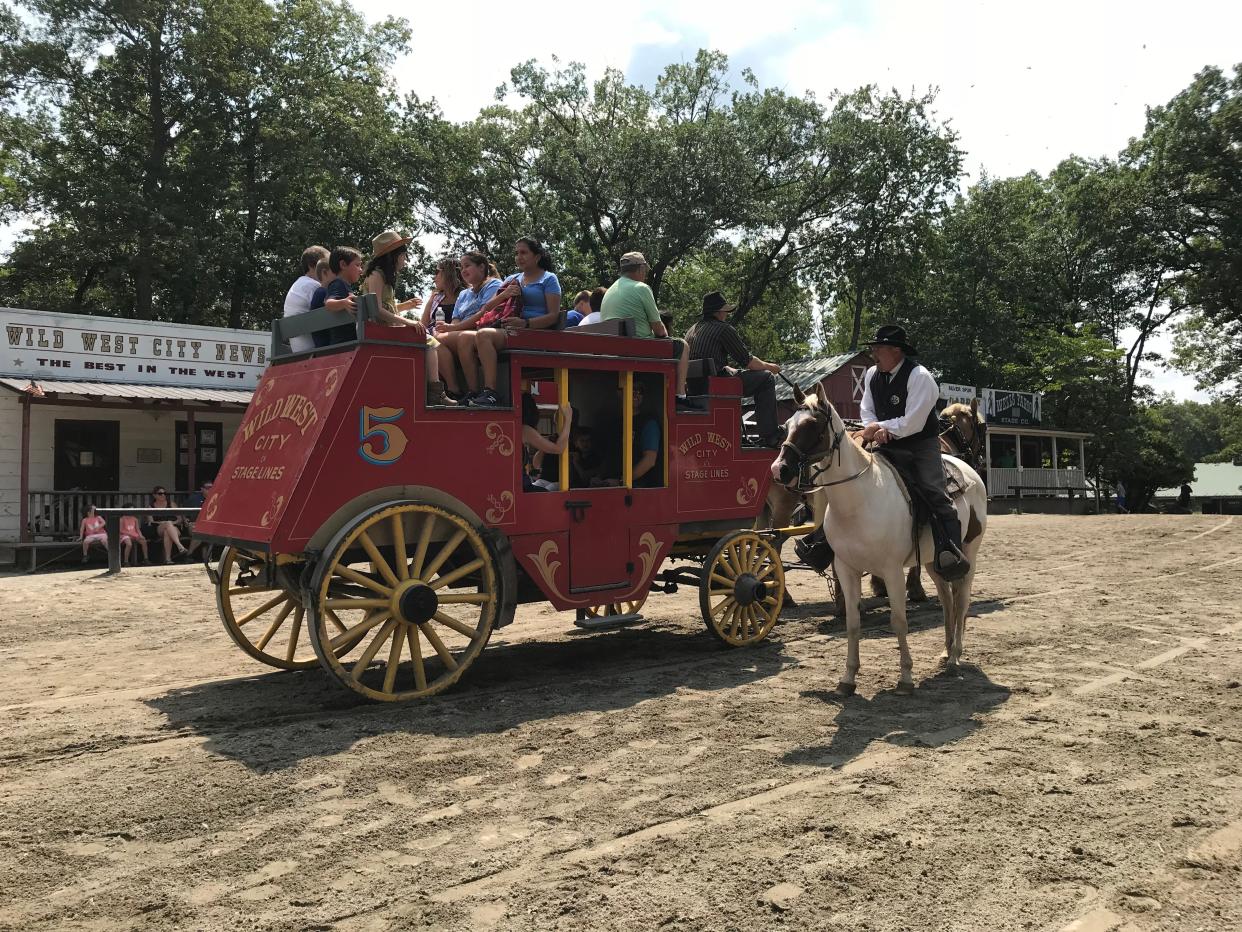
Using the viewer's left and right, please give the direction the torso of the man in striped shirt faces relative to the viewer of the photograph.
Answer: facing away from the viewer and to the right of the viewer

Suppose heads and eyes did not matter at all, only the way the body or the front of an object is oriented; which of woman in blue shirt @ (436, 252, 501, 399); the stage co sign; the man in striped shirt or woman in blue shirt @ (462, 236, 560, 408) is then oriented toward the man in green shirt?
the stage co sign

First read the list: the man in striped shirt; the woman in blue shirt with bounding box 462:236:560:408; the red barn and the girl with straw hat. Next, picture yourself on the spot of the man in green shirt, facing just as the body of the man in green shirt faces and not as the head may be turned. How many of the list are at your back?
2

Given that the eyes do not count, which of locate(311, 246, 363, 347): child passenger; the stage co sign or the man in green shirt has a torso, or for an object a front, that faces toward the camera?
the stage co sign

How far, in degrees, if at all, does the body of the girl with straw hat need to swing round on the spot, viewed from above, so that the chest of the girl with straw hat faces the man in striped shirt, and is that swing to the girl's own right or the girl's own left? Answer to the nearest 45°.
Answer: approximately 45° to the girl's own left

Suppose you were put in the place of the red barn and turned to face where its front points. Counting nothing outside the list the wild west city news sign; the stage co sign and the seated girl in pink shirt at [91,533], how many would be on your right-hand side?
2

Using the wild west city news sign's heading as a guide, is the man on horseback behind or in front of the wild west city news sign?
in front

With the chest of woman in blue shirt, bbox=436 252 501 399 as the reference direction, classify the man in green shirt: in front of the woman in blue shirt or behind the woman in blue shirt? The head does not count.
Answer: behind

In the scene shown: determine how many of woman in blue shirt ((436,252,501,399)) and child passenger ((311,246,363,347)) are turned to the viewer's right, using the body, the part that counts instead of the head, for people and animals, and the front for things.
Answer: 1

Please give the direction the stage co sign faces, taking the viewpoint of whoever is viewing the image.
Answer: facing the viewer

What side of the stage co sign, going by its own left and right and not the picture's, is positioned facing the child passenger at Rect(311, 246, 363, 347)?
front

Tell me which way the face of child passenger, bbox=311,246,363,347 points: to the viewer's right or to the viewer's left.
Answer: to the viewer's right

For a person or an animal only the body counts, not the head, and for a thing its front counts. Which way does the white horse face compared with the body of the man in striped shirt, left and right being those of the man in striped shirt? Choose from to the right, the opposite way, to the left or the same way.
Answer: the opposite way

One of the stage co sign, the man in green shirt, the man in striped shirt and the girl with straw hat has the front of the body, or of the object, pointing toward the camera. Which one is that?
the stage co sign
